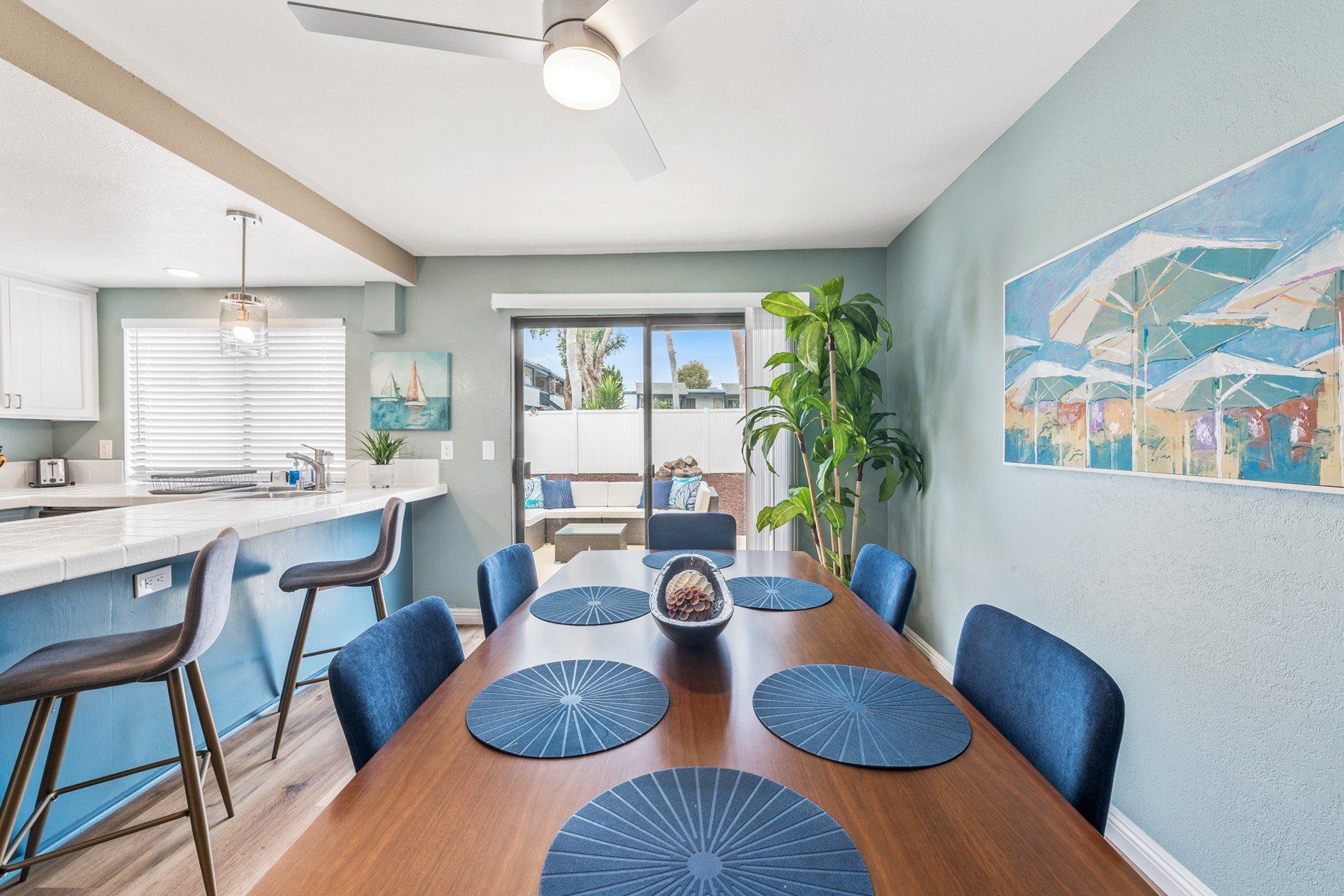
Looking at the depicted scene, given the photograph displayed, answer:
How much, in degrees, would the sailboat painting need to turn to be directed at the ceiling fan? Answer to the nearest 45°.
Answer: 0° — it already faces it

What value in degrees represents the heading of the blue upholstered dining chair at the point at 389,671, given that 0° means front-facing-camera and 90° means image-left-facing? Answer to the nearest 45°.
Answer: approximately 315°

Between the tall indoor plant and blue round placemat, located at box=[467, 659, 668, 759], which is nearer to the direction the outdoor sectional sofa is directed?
the blue round placemat

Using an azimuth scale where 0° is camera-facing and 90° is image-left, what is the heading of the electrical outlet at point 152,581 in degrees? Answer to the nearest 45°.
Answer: approximately 315°

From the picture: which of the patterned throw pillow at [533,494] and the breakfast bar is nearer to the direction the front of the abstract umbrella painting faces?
the breakfast bar

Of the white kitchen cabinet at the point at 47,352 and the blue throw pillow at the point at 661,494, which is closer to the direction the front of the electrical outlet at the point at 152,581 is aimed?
the blue throw pillow

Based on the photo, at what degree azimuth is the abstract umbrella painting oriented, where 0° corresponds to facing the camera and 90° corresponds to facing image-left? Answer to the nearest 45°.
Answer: approximately 45°

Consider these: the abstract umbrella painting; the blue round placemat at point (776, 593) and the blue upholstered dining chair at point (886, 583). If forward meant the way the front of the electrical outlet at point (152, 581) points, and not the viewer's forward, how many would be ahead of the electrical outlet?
3

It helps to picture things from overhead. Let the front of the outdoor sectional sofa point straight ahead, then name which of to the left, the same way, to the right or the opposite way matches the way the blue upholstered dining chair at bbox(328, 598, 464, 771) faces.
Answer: to the left

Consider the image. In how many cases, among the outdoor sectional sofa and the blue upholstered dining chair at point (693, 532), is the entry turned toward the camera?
2

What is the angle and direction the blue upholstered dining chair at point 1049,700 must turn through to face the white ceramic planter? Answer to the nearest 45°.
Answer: approximately 45° to its right
